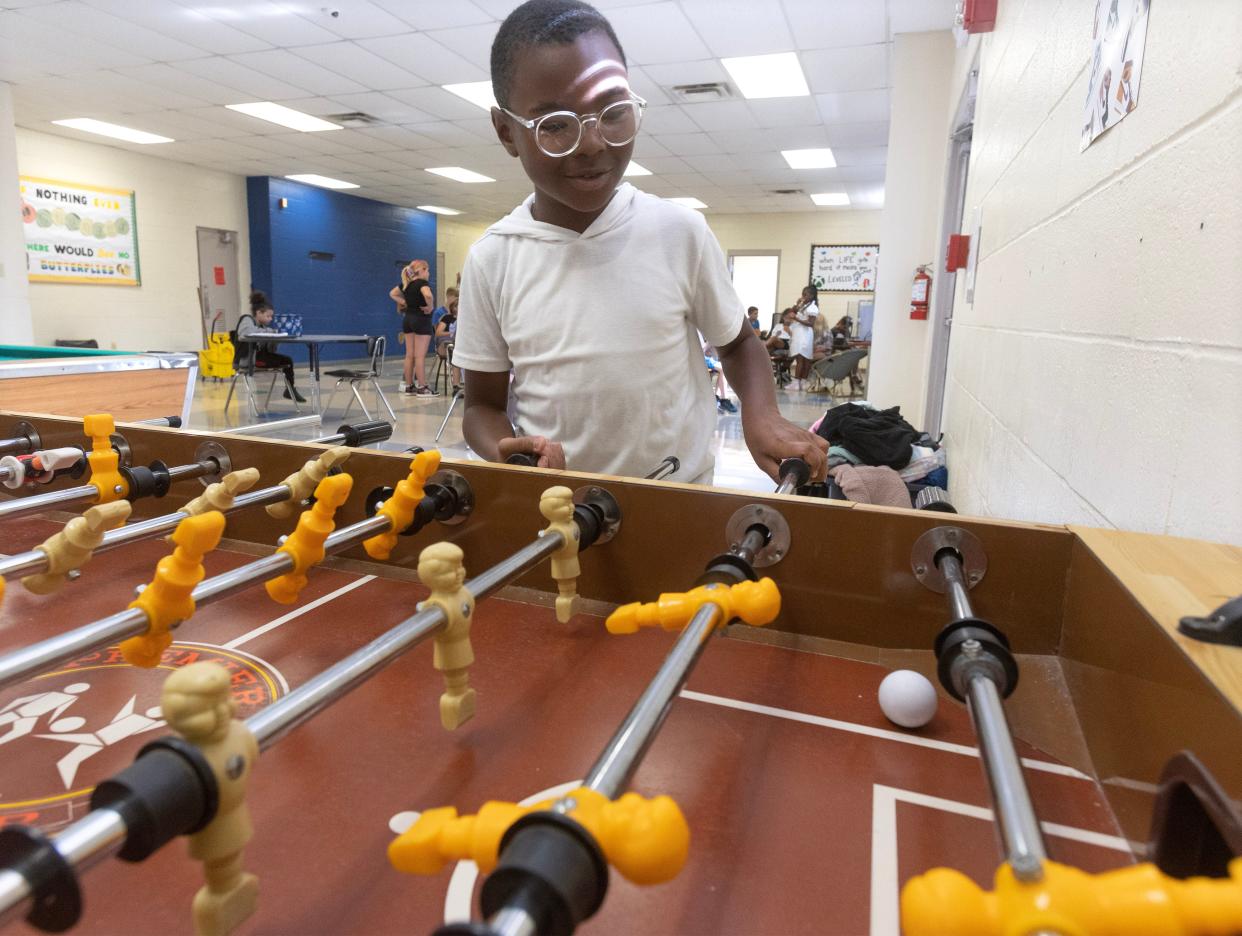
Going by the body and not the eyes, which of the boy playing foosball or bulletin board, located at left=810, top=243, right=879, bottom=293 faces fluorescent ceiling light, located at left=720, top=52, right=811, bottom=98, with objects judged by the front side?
the bulletin board

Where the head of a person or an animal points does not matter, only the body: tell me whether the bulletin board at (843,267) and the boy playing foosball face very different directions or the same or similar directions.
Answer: same or similar directions

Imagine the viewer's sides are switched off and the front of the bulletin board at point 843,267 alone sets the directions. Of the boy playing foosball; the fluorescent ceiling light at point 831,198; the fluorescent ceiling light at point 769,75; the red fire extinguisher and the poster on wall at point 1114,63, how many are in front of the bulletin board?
5

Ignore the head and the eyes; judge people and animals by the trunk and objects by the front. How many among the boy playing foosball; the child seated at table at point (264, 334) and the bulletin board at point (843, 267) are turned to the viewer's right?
1

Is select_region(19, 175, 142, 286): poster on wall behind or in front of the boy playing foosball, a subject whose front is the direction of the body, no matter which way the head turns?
behind

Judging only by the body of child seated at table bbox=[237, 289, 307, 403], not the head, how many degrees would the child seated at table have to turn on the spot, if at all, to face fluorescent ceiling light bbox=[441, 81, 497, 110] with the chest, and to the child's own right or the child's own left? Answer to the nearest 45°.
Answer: approximately 45° to the child's own right

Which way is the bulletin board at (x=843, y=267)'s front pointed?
toward the camera

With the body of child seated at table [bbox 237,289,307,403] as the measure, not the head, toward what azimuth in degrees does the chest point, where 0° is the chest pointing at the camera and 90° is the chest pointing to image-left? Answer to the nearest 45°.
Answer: approximately 270°

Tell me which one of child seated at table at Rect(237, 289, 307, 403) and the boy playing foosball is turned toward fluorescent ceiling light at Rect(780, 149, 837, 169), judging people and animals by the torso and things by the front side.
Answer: the child seated at table

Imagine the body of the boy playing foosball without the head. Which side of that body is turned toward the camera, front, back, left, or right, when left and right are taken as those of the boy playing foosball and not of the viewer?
front

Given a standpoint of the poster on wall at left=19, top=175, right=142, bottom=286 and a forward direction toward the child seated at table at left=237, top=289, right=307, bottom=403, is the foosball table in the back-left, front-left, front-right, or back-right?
front-right

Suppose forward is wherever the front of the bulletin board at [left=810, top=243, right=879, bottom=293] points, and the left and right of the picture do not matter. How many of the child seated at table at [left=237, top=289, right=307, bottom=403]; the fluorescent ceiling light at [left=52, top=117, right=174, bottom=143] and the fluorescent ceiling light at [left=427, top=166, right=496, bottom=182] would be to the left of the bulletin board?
0

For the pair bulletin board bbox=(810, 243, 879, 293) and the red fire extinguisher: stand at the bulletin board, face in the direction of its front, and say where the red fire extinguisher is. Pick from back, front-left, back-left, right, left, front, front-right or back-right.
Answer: front

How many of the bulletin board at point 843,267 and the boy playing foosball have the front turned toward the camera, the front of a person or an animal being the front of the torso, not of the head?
2
